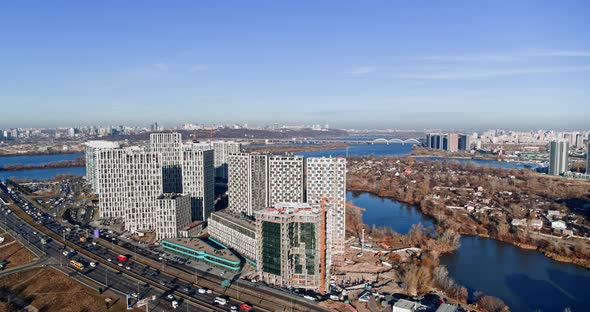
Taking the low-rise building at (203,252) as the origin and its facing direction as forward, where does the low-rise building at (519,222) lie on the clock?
the low-rise building at (519,222) is roughly at 7 o'clock from the low-rise building at (203,252).

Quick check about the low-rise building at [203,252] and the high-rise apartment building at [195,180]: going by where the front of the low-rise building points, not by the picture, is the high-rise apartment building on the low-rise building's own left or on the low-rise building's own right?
on the low-rise building's own right

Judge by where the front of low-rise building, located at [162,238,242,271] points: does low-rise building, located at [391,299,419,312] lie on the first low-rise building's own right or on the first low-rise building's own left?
on the first low-rise building's own left

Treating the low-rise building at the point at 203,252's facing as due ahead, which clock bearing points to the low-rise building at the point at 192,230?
the low-rise building at the point at 192,230 is roughly at 4 o'clock from the low-rise building at the point at 203,252.

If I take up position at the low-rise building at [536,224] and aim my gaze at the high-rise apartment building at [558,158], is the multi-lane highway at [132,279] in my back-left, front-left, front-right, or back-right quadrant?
back-left

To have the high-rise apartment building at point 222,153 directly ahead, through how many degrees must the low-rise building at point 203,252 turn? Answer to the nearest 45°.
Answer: approximately 135° to its right

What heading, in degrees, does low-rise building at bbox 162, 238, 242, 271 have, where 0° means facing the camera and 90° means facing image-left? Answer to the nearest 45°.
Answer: approximately 45°

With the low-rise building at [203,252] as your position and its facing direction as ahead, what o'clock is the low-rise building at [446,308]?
the low-rise building at [446,308] is roughly at 9 o'clock from the low-rise building at [203,252].

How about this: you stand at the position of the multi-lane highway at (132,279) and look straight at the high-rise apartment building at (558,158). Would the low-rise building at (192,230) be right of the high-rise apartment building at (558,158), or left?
left

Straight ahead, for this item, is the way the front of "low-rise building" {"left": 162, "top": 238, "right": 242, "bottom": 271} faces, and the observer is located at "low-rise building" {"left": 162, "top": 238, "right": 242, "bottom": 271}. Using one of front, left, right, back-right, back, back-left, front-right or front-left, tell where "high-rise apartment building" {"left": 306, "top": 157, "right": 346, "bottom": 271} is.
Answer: back-left
